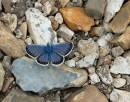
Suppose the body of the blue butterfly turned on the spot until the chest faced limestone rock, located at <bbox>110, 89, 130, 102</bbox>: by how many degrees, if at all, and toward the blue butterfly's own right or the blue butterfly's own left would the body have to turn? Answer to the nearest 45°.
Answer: approximately 90° to the blue butterfly's own right

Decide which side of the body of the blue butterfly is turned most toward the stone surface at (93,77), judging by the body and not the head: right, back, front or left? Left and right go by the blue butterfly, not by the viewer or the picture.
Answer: right

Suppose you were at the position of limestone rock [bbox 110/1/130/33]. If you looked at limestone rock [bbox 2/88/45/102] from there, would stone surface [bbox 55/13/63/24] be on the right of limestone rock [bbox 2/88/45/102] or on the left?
right

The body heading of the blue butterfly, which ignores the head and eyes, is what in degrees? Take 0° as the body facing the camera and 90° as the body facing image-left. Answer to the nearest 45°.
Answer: approximately 180°

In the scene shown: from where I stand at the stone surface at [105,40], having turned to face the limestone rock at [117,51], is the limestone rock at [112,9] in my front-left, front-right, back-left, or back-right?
back-left

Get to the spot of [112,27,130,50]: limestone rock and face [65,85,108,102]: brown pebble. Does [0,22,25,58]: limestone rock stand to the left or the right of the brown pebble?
right

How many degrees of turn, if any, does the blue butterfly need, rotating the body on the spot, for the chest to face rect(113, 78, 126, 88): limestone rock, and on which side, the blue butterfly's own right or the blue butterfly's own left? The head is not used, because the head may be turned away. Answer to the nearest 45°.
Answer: approximately 90° to the blue butterfly's own right

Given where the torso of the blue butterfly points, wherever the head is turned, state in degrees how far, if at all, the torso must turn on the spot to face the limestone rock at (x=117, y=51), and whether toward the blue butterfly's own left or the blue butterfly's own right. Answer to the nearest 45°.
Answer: approximately 90° to the blue butterfly's own right

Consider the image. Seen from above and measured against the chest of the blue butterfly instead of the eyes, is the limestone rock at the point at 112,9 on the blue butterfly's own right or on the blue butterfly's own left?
on the blue butterfly's own right
